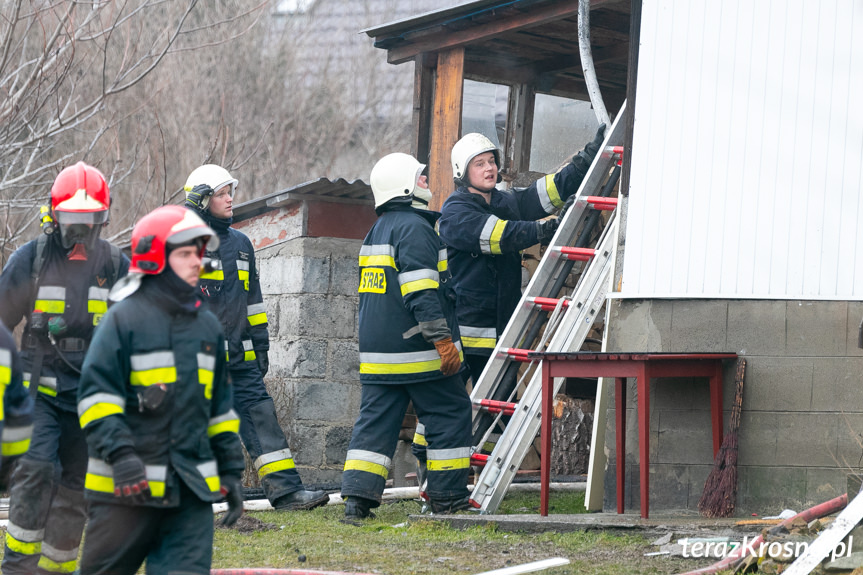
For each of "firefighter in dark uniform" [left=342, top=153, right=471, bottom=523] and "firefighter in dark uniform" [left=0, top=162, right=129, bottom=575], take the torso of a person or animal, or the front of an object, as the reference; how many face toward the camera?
1

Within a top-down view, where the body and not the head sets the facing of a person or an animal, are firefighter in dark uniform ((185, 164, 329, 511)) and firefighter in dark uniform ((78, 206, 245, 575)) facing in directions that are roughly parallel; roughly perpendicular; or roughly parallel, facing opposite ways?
roughly parallel

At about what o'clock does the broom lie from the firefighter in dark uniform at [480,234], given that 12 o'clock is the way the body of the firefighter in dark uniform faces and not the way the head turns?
The broom is roughly at 12 o'clock from the firefighter in dark uniform.

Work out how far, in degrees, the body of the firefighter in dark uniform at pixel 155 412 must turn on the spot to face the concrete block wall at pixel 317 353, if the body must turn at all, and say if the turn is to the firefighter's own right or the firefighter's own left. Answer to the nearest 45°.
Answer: approximately 135° to the firefighter's own left

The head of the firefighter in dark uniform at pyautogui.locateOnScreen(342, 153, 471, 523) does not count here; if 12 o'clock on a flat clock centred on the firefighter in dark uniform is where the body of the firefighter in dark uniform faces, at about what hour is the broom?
The broom is roughly at 2 o'clock from the firefighter in dark uniform.

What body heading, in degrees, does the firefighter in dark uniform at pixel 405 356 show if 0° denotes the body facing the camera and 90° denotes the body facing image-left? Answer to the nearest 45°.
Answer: approximately 225°

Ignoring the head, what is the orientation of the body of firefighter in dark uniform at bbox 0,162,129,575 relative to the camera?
toward the camera

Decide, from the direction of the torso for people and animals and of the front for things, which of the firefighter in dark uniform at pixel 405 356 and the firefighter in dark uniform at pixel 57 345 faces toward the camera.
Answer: the firefighter in dark uniform at pixel 57 345

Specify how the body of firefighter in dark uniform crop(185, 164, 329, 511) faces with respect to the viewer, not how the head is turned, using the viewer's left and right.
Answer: facing the viewer and to the right of the viewer

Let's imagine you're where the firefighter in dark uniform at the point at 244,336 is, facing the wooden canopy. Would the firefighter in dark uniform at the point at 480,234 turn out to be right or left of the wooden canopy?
right

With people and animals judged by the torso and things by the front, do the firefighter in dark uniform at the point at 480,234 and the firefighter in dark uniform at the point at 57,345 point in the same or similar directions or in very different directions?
same or similar directions
